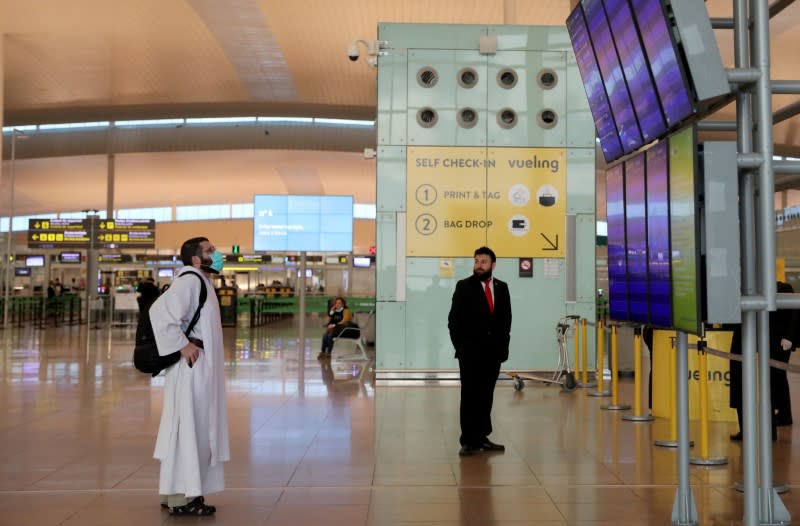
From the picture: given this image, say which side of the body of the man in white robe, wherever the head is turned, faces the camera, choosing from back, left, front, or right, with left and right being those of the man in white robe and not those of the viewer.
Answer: right

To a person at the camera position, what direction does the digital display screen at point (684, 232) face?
facing to the left of the viewer

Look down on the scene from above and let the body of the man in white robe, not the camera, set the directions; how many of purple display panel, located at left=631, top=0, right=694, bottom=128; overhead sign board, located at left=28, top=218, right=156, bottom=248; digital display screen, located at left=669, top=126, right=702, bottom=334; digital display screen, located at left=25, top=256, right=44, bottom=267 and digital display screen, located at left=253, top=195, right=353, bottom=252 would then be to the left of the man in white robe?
3

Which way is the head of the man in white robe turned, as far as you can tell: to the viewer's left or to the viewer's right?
to the viewer's right

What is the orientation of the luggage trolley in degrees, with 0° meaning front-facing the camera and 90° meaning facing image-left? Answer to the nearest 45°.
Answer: approximately 90°

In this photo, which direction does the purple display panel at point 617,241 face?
to the viewer's left
